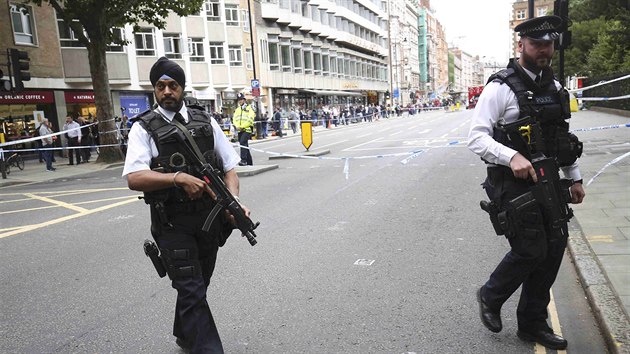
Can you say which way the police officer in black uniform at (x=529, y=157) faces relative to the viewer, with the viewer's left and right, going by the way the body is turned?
facing the viewer and to the right of the viewer

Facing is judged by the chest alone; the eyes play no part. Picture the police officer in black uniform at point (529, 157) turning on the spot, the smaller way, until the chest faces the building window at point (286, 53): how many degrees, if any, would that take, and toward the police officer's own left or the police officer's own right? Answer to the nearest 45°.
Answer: approximately 180°

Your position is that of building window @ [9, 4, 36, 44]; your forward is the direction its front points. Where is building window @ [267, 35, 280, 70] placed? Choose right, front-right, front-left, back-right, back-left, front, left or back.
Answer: left

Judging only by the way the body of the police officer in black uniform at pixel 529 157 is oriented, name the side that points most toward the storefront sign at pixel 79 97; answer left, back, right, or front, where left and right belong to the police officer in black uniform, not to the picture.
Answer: back

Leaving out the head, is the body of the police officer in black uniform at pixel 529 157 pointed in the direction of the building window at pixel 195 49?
no

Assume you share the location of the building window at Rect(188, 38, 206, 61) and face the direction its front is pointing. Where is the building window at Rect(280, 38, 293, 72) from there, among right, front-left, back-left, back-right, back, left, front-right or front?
back-left

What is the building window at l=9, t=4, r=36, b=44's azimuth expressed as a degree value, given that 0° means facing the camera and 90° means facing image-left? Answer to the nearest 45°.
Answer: approximately 315°

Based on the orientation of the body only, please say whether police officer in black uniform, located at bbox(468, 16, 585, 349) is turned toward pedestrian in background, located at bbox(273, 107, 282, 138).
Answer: no

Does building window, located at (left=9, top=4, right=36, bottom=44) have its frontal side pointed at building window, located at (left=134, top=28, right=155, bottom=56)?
no

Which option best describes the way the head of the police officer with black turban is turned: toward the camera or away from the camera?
toward the camera

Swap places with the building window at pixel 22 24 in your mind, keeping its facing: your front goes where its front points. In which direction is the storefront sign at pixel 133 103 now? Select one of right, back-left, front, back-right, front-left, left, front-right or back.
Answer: left

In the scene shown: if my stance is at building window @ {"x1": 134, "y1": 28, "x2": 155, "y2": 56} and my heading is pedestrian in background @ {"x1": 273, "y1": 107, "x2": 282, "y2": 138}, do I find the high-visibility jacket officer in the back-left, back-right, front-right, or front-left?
front-right

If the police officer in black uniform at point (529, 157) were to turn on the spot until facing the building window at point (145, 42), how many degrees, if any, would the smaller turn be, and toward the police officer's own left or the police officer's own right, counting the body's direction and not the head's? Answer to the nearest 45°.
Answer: approximately 180°

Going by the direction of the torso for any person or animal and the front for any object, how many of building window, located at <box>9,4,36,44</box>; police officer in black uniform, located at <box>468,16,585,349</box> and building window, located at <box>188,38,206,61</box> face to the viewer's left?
0

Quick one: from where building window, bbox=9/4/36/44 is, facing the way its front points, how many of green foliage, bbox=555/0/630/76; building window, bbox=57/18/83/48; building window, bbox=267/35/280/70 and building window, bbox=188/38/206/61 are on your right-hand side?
0

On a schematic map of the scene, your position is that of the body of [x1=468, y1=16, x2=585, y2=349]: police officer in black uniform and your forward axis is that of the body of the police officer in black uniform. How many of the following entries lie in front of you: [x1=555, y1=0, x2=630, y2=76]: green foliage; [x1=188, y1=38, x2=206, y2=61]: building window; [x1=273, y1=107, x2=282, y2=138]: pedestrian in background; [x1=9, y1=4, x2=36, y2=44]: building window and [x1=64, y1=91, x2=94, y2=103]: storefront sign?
0

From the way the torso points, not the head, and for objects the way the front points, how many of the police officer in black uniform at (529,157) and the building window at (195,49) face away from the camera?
0
